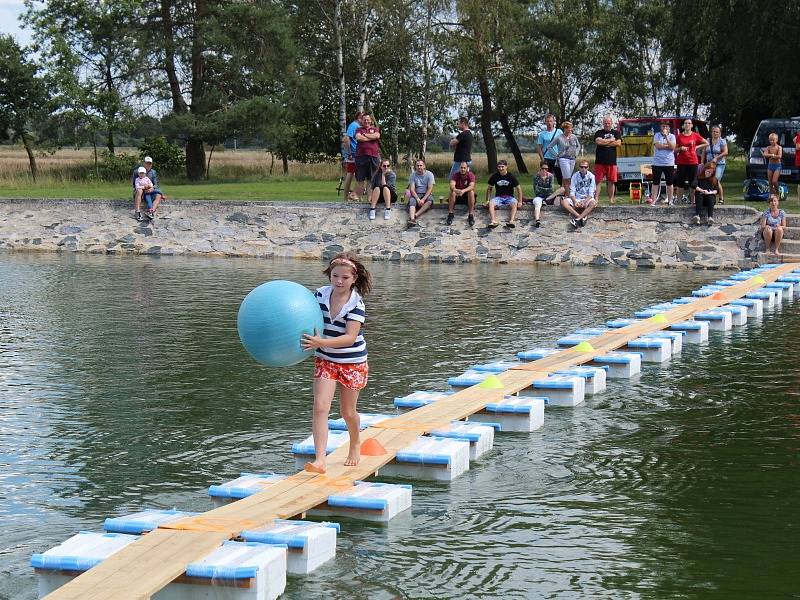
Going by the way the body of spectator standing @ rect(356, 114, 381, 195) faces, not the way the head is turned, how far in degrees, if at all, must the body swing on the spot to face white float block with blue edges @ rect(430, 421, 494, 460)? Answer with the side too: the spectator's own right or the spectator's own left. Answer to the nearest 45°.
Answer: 0° — they already face it

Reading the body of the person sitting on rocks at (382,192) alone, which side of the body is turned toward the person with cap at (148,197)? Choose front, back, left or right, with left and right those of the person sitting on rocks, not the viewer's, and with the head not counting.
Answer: right

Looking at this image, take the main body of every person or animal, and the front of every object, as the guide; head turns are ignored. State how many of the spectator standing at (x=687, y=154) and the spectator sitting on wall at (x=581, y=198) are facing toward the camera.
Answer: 2

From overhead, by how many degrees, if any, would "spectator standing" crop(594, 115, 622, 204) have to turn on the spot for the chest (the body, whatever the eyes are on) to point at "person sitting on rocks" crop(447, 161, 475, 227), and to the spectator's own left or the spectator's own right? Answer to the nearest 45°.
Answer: approximately 90° to the spectator's own right

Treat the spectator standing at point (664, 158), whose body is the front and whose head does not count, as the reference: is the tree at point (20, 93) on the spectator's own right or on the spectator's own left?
on the spectator's own right

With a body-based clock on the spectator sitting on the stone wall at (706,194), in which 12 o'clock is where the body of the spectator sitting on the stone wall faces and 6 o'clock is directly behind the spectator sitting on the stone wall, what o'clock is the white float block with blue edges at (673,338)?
The white float block with blue edges is roughly at 12 o'clock from the spectator sitting on the stone wall.
